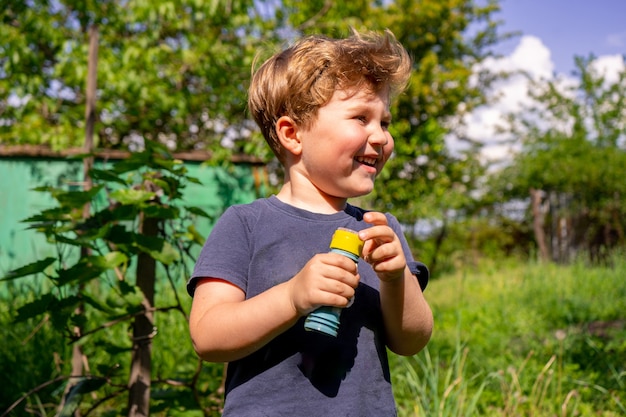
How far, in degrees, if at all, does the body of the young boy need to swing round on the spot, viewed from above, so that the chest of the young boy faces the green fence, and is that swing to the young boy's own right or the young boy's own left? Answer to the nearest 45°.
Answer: approximately 180°

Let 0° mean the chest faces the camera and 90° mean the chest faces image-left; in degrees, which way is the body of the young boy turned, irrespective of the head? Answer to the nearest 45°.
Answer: approximately 315°

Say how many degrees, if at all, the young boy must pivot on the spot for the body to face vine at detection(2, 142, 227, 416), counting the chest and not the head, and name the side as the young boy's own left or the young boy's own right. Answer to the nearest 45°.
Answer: approximately 180°
